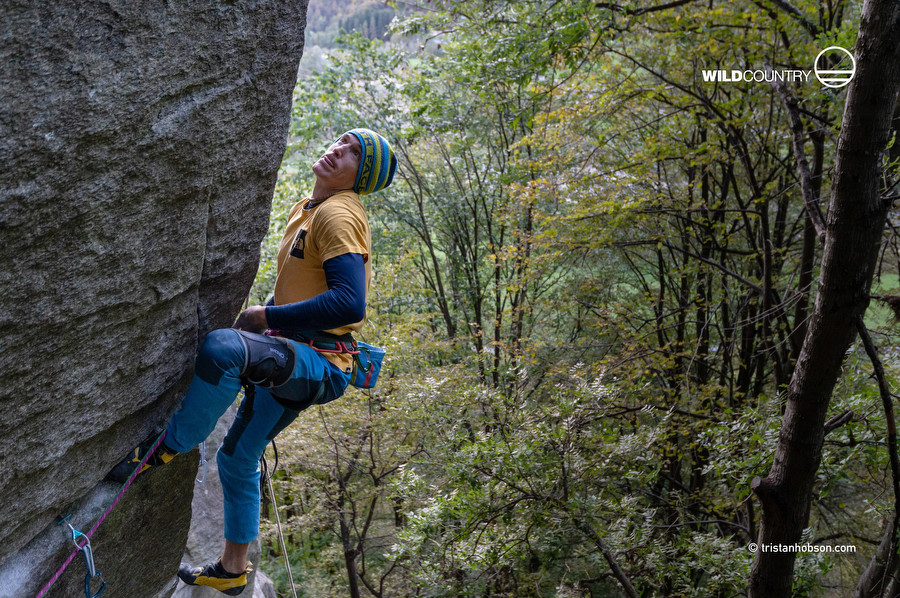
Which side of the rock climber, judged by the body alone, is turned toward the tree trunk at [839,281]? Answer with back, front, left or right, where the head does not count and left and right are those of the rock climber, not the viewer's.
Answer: back

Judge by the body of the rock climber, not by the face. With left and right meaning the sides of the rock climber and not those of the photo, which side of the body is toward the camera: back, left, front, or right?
left

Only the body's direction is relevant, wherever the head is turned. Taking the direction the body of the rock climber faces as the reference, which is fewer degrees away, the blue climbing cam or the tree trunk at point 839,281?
the blue climbing cam
